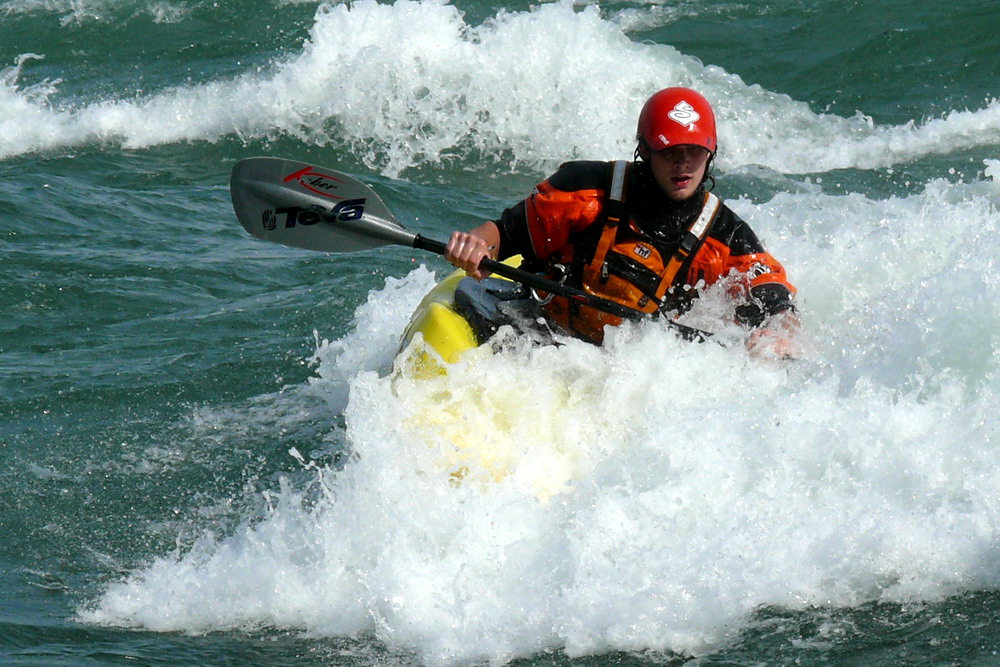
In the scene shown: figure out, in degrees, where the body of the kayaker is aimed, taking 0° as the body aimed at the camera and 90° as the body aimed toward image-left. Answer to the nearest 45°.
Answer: approximately 0°
